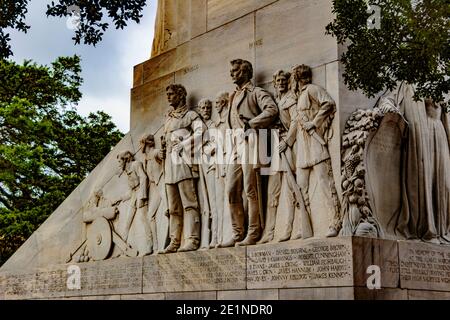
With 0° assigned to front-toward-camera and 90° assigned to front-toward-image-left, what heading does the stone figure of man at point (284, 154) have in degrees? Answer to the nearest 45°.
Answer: approximately 45°

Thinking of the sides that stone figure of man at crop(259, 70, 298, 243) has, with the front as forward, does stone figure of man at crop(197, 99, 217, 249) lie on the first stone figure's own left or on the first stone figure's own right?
on the first stone figure's own right

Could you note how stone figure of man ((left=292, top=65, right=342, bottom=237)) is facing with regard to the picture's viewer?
facing the viewer and to the left of the viewer

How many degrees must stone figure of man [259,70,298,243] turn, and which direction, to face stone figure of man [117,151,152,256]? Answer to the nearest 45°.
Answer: approximately 90° to its right

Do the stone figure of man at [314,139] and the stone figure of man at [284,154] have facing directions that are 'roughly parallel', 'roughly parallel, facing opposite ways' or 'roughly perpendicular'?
roughly parallel

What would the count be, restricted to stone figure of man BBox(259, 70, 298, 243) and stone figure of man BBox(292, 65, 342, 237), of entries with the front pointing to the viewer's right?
0

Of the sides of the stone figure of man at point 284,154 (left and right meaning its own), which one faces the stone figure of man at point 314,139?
left

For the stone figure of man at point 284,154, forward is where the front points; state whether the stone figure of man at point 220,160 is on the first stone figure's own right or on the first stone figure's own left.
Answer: on the first stone figure's own right

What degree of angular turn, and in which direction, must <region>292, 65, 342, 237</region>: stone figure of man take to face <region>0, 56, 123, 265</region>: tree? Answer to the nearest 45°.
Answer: approximately 90° to its right

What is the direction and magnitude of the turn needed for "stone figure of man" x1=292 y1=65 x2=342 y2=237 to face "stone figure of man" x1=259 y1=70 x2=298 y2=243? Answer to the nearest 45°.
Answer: approximately 90° to its right
